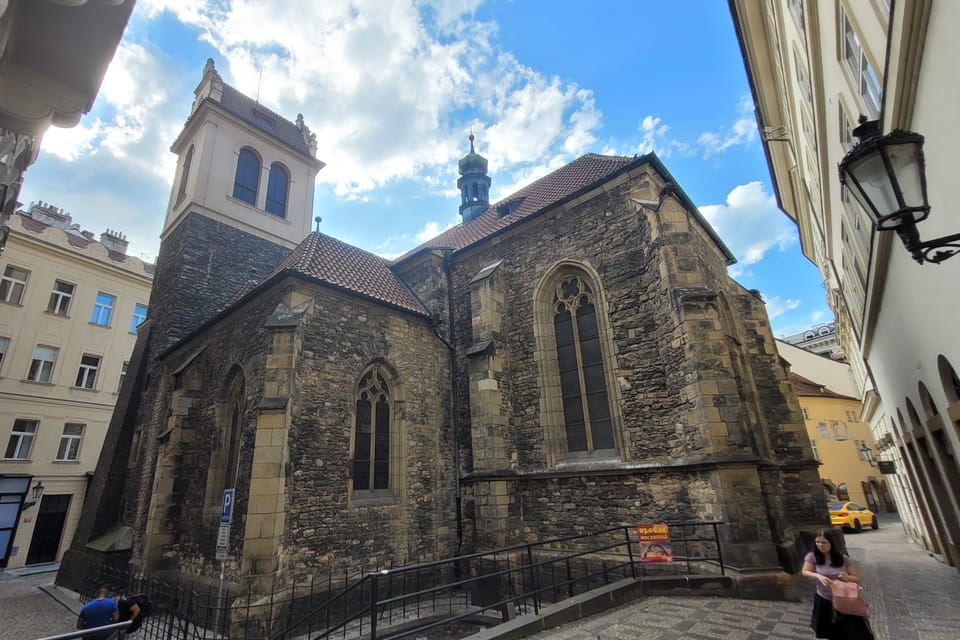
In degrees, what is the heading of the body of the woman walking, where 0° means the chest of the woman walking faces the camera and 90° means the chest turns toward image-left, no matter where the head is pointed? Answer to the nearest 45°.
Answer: approximately 45°

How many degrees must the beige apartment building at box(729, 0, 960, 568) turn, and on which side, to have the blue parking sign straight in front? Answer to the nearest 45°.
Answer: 0° — it already faces it

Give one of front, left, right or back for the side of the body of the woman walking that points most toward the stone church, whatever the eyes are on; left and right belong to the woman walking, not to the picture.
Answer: right

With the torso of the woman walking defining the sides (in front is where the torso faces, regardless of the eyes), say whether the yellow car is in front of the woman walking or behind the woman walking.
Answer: behind

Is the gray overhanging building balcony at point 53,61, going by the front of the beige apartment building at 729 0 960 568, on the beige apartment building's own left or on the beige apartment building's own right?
on the beige apartment building's own left

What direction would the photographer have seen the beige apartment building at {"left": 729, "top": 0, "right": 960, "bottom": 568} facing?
facing to the left of the viewer

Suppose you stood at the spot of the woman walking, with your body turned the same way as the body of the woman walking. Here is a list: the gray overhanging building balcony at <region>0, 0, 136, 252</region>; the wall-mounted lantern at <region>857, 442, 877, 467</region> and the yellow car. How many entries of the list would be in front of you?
1

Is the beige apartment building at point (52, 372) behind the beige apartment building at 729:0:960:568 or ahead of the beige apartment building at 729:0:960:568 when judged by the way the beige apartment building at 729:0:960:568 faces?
ahead

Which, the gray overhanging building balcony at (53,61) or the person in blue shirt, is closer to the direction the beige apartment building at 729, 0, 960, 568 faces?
the person in blue shirt

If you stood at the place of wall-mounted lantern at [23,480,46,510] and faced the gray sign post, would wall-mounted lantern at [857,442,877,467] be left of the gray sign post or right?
left

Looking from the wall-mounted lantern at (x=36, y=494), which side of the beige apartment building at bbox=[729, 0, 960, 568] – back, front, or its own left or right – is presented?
front
